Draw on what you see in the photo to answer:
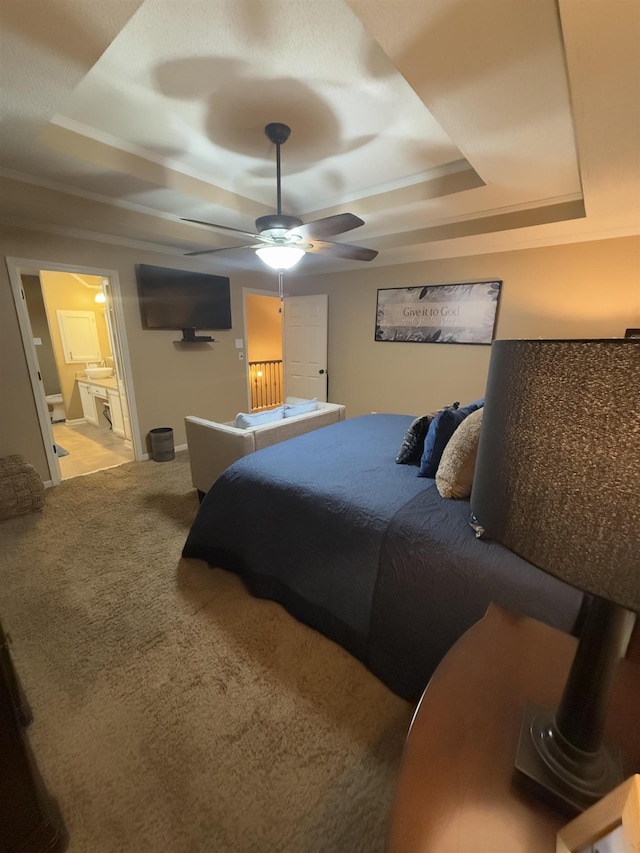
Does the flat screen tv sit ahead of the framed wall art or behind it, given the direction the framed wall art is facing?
ahead

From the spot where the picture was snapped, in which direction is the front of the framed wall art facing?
facing the viewer and to the left of the viewer

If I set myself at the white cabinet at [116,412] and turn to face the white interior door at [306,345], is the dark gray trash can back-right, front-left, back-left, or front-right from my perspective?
front-right

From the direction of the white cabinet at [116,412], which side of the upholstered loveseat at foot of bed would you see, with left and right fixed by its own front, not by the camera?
front

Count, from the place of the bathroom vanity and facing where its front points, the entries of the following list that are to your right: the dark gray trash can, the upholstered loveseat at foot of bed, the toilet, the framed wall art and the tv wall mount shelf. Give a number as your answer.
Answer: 1

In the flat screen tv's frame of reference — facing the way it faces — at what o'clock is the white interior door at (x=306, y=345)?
The white interior door is roughly at 10 o'clock from the flat screen tv.

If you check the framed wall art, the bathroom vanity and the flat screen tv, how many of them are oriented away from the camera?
0

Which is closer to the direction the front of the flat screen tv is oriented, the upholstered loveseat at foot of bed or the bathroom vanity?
the upholstered loveseat at foot of bed

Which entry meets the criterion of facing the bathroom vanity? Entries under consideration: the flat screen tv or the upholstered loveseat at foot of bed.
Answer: the upholstered loveseat at foot of bed

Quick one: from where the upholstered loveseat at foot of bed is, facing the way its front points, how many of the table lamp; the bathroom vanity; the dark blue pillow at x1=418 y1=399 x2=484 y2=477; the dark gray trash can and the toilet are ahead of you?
3

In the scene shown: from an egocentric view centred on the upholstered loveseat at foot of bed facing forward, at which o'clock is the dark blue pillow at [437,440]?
The dark blue pillow is roughly at 6 o'clock from the upholstered loveseat at foot of bed.

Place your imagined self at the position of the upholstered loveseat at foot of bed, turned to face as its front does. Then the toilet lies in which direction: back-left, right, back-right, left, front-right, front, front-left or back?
front

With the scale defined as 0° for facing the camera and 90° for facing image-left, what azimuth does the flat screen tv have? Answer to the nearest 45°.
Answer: approximately 315°

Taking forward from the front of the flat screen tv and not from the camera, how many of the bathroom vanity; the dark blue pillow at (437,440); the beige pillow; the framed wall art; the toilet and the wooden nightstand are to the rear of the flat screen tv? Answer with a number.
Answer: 2

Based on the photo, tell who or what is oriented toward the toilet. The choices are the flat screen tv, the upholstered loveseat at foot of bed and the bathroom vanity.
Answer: the upholstered loveseat at foot of bed

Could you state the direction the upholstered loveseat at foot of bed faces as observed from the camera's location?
facing away from the viewer and to the left of the viewer

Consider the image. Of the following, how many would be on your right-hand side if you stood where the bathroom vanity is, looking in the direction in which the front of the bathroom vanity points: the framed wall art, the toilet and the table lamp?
1

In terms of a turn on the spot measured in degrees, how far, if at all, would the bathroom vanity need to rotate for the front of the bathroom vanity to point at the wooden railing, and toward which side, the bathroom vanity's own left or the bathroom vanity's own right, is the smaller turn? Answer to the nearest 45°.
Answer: approximately 135° to the bathroom vanity's own left

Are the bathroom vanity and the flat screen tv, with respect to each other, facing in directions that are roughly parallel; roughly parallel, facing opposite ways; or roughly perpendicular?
roughly perpendicular

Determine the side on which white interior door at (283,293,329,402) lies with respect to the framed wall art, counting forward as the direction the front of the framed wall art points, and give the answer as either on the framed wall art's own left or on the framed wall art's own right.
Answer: on the framed wall art's own right
